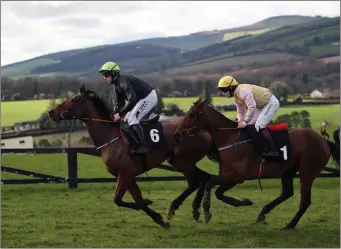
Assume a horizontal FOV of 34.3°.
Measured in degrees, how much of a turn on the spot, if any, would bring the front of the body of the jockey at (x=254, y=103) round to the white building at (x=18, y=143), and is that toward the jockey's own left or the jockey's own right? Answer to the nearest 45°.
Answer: approximately 45° to the jockey's own right

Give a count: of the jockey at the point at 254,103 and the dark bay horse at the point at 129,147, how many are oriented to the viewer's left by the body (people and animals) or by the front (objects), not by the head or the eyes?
2

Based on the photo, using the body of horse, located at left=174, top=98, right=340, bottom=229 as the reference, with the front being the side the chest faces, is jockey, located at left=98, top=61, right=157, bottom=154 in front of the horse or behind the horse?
in front

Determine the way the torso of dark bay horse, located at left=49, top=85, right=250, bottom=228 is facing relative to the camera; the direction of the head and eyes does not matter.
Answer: to the viewer's left

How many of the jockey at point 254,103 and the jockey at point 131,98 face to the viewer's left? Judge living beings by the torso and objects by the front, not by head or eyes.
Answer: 2

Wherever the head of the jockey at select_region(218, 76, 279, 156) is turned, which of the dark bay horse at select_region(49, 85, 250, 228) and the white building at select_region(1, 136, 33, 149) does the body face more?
the dark bay horse

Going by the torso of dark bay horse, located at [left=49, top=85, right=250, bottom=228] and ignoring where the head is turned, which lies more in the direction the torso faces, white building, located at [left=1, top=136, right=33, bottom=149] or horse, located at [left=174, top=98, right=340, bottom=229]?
the white building

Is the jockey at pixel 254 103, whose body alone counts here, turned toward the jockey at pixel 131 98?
yes

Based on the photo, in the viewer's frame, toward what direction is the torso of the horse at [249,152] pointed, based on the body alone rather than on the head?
to the viewer's left

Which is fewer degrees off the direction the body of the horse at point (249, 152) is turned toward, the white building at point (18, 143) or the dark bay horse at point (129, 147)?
the dark bay horse

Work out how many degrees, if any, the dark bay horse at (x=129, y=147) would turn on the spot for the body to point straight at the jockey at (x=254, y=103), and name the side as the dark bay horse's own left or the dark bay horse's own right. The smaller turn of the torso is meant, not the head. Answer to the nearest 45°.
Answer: approximately 180°

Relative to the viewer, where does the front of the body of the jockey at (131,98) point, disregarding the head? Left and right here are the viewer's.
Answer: facing to the left of the viewer

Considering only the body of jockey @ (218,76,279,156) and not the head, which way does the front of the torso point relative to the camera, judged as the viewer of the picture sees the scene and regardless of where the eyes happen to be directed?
to the viewer's left

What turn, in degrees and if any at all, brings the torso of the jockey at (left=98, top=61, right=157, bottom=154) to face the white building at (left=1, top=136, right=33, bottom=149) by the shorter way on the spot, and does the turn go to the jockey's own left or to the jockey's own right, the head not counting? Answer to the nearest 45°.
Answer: approximately 90° to the jockey's own right
